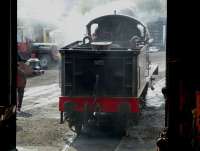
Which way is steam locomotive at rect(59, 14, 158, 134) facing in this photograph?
away from the camera
